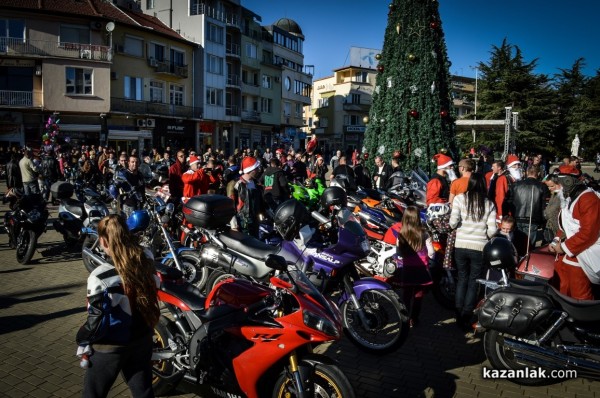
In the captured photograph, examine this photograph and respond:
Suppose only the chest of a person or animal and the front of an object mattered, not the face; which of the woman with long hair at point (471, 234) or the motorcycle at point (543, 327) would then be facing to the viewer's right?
the motorcycle

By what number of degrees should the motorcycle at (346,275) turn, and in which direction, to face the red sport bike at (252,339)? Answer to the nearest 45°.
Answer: approximately 90° to its right

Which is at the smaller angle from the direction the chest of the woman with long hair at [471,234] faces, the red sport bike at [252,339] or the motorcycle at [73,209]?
the motorcycle

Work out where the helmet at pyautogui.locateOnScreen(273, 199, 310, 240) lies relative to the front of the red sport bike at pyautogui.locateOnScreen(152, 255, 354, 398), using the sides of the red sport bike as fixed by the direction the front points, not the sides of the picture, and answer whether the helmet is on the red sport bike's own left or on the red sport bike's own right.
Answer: on the red sport bike's own left

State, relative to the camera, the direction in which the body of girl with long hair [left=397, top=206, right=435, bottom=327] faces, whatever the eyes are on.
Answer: away from the camera

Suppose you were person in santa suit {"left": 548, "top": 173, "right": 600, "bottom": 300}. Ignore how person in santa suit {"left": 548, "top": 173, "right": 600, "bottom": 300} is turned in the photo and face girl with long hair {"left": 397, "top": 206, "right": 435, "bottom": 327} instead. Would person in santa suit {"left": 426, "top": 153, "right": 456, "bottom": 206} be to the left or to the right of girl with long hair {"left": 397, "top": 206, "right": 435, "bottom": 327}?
right

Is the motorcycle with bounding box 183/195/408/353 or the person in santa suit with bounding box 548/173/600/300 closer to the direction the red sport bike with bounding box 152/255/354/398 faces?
the person in santa suit

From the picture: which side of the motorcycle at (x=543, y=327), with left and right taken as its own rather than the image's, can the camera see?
right

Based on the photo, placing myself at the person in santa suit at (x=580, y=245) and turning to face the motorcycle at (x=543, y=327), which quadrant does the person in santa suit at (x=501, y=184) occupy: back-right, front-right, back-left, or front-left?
back-right

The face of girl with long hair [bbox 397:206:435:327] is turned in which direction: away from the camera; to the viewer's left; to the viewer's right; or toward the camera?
away from the camera

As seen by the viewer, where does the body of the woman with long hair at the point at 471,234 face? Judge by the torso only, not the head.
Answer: away from the camera

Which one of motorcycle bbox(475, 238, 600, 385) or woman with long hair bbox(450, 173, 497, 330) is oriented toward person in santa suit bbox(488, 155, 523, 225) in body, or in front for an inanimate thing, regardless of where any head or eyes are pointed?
the woman with long hair
